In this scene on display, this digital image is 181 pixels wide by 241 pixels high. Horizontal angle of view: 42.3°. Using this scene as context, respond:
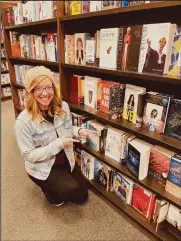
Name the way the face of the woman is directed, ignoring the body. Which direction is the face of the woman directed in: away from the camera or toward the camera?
toward the camera

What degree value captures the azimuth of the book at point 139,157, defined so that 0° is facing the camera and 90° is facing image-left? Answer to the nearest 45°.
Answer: approximately 45°

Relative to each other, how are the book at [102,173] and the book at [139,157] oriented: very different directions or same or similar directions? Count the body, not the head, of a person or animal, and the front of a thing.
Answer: same or similar directions

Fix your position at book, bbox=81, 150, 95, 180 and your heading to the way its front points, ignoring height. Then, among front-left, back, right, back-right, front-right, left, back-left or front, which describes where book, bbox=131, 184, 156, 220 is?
left

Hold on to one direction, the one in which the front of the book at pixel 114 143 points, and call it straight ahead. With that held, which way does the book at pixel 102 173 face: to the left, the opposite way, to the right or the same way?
the same way

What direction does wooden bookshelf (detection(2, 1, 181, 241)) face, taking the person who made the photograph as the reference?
facing the viewer and to the left of the viewer

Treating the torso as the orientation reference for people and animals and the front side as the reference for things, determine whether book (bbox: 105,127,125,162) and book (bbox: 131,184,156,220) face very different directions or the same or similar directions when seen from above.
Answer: same or similar directions

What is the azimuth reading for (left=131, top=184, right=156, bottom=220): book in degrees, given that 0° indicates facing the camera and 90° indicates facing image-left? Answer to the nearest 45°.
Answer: approximately 45°

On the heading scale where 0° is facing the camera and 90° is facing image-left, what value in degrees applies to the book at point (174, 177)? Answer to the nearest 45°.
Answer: approximately 45°

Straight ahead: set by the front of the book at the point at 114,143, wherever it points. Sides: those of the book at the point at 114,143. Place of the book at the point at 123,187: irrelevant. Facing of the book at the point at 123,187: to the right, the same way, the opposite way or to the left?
the same way

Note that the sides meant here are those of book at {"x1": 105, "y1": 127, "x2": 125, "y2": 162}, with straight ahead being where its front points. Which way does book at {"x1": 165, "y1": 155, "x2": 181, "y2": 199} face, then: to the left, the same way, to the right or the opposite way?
the same way

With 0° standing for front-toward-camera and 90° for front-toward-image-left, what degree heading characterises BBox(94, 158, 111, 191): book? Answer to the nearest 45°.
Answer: approximately 45°

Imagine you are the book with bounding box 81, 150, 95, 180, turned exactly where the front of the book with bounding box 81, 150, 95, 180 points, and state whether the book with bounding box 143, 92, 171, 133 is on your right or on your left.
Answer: on your left
